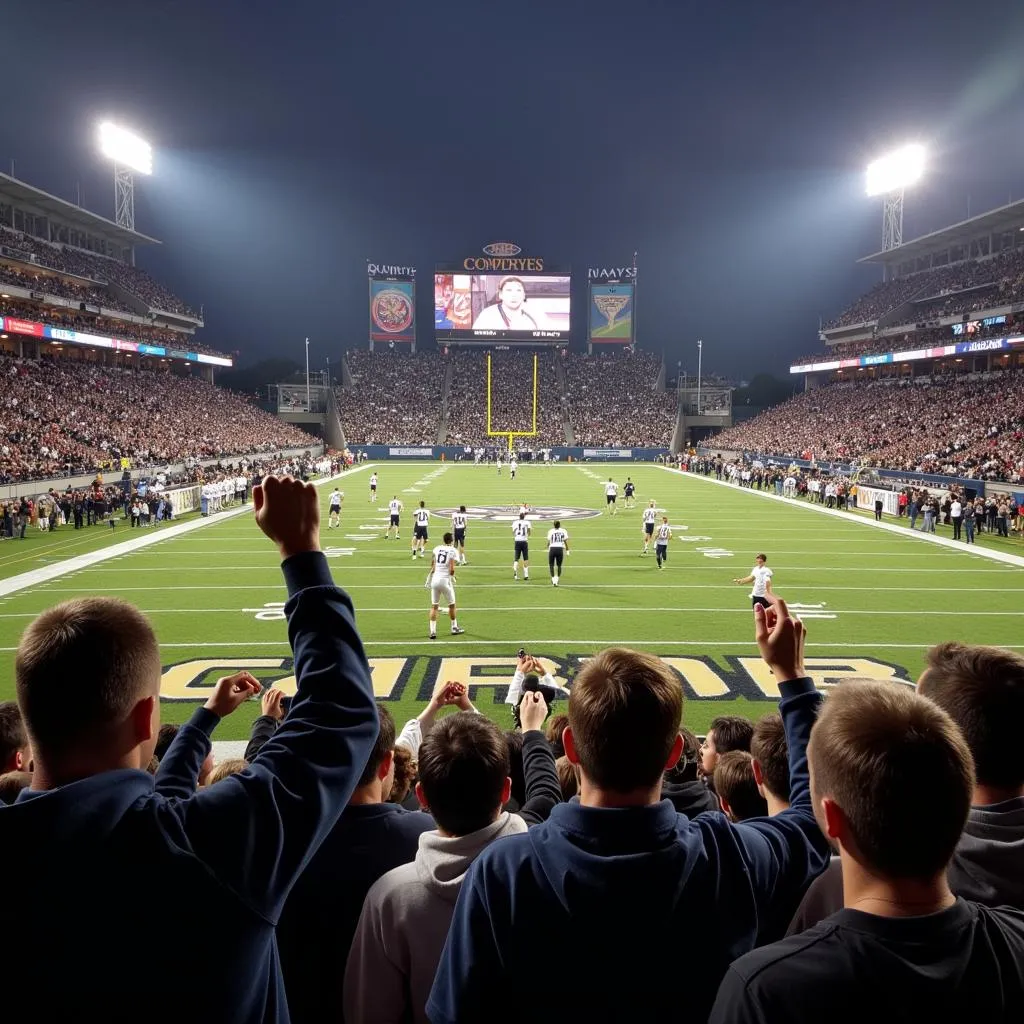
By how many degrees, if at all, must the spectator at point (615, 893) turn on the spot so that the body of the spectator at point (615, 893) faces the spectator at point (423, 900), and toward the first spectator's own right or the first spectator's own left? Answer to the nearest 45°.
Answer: approximately 45° to the first spectator's own left

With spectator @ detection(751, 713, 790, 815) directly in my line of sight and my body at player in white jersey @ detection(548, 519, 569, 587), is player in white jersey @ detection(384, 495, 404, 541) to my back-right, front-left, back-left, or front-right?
back-right

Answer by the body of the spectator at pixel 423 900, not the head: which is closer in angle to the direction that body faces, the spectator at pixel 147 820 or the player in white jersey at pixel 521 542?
the player in white jersey

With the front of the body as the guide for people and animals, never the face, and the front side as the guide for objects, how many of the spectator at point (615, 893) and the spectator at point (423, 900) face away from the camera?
2

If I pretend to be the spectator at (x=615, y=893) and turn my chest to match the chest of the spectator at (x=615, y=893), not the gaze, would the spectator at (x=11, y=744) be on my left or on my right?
on my left

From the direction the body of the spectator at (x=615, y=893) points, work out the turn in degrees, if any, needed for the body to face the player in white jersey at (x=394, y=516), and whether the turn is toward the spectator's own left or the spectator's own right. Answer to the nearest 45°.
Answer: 0° — they already face them

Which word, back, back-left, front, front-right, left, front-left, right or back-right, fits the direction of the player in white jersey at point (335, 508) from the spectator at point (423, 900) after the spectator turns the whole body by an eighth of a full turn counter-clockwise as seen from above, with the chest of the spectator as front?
front-right

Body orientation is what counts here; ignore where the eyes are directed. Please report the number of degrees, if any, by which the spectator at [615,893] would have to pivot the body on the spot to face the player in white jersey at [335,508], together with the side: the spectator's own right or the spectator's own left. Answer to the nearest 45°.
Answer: approximately 45° to the spectator's own left

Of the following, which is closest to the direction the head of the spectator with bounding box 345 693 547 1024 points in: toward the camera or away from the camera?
away from the camera

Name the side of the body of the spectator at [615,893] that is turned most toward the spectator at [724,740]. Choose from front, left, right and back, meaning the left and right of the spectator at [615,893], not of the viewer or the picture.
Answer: front

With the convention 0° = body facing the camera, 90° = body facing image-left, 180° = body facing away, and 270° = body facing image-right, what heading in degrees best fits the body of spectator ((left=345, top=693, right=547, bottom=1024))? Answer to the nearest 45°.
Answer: approximately 180°

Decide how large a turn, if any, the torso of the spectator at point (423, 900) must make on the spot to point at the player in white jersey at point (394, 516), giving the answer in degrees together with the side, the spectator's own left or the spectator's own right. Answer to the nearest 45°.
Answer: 0° — they already face them

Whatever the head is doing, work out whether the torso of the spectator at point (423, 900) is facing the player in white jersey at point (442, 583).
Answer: yes

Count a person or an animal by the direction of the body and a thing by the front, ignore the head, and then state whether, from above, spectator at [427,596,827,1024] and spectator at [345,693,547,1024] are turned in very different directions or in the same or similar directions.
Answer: same or similar directions

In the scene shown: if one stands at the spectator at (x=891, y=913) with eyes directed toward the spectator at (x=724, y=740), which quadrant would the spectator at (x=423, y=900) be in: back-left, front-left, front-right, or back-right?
front-left

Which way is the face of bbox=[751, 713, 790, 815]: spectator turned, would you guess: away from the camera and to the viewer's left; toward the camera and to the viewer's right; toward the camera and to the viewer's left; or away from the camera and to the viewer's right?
away from the camera and to the viewer's left

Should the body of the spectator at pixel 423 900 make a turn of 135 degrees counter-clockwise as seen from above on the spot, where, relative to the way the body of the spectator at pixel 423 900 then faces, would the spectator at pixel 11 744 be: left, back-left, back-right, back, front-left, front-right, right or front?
right

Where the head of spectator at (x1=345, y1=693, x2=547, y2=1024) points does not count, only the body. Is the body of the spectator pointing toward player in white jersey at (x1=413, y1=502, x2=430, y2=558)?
yes

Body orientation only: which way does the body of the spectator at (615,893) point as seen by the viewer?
away from the camera
